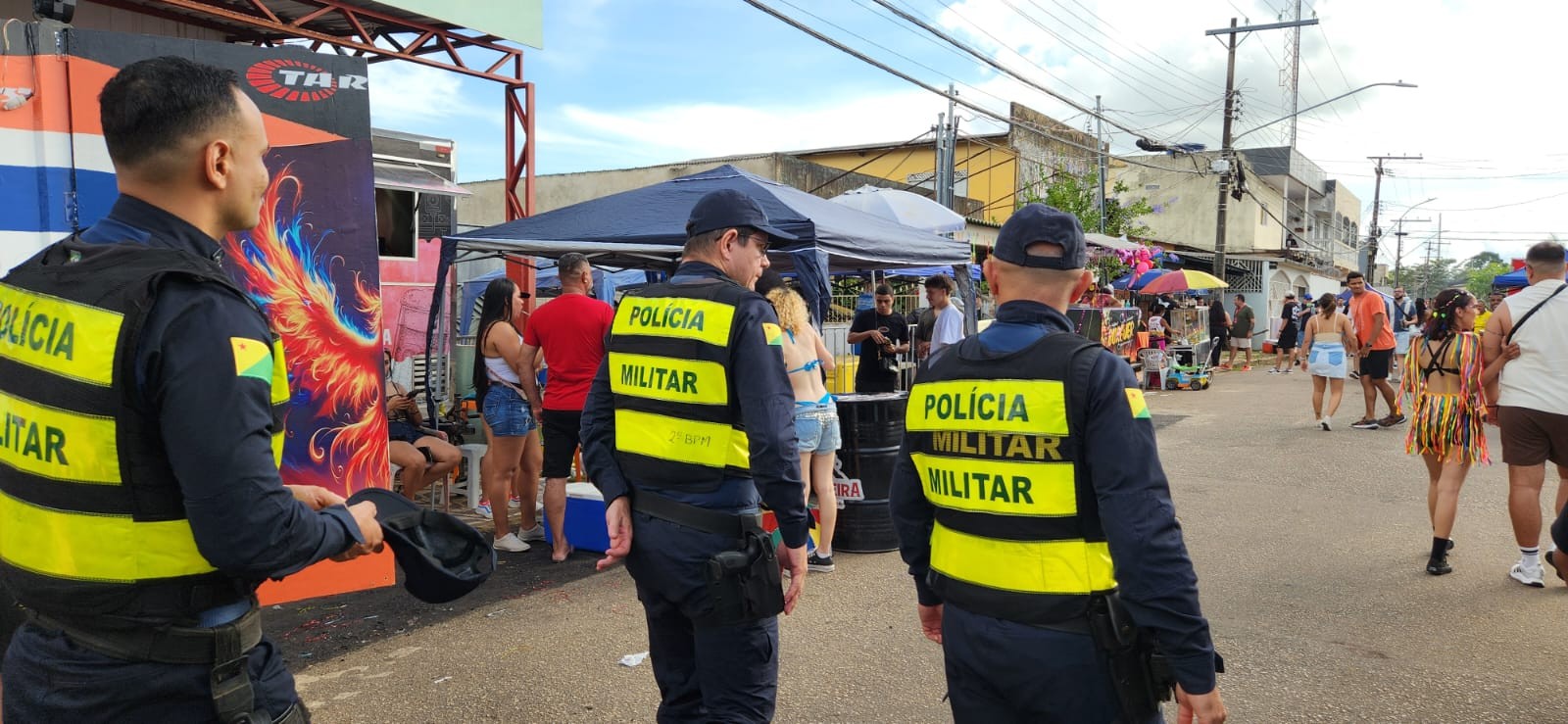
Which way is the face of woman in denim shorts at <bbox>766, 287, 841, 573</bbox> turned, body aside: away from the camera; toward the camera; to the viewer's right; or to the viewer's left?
away from the camera

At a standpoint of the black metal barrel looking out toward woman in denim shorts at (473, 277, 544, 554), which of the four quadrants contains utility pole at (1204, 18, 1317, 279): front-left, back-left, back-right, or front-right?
back-right

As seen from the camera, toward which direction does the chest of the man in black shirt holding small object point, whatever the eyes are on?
toward the camera

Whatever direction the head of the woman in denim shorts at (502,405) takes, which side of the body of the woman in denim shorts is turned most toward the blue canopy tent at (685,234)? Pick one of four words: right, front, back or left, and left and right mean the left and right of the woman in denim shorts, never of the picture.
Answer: front

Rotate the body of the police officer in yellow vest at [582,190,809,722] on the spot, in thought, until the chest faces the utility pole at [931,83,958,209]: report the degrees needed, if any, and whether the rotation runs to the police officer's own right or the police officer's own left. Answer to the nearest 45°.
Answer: approximately 45° to the police officer's own left

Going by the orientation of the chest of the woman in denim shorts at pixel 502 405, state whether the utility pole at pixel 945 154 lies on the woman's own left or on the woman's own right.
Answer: on the woman's own left

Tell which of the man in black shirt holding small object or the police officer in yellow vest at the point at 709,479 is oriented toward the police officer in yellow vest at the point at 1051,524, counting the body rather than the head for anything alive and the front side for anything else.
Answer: the man in black shirt holding small object

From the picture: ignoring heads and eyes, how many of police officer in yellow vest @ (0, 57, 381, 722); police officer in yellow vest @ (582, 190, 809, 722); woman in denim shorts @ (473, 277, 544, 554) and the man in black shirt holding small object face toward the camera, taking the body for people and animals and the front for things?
1

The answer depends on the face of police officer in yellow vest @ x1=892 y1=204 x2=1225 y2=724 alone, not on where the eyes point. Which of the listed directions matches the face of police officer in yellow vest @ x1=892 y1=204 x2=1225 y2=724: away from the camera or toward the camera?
away from the camera

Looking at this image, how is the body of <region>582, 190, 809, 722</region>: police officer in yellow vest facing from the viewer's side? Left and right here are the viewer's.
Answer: facing away from the viewer and to the right of the viewer

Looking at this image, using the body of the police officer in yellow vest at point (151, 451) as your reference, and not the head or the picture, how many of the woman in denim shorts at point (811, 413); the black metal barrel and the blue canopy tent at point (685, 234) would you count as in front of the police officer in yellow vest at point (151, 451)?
3
